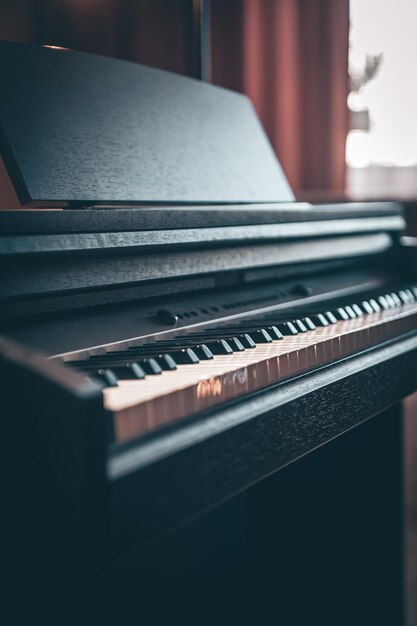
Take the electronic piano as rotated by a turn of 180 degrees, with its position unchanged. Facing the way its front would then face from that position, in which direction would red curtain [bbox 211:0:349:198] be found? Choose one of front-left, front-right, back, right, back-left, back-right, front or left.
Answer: front-right
